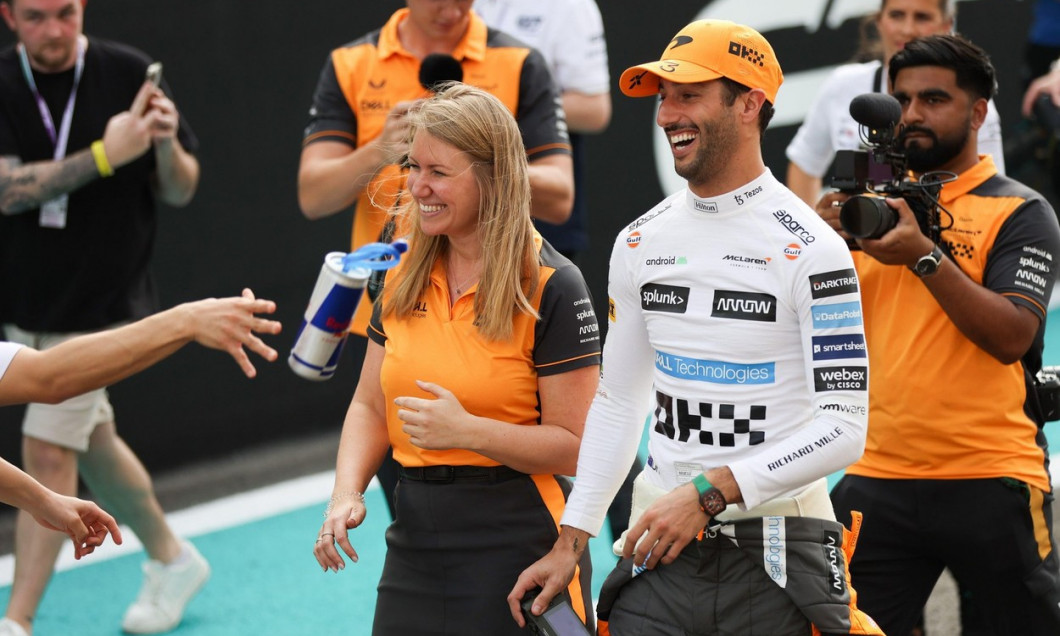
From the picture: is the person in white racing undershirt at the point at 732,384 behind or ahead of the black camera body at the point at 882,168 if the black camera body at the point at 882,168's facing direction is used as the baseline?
ahead

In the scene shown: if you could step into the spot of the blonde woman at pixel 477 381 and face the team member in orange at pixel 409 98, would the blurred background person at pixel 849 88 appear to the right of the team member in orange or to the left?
right

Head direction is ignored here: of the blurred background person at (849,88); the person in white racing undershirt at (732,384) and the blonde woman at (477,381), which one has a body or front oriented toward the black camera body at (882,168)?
the blurred background person

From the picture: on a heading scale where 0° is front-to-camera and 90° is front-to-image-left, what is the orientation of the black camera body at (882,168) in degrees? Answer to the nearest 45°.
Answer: approximately 45°

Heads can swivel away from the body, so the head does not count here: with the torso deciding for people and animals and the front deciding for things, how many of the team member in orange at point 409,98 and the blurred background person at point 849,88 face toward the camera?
2

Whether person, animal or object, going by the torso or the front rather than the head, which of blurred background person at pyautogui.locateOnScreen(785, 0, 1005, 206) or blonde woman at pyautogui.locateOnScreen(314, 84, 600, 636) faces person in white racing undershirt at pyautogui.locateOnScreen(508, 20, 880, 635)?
the blurred background person

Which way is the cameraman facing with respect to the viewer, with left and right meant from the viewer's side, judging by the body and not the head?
facing the viewer and to the left of the viewer

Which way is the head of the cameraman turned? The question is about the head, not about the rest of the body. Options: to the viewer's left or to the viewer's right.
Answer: to the viewer's left

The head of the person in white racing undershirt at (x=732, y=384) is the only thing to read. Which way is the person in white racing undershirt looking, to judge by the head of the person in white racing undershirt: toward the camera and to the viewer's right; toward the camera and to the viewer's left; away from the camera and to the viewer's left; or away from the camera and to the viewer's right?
toward the camera and to the viewer's left

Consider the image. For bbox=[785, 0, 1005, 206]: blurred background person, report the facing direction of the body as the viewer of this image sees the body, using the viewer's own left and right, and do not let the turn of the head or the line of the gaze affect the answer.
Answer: facing the viewer

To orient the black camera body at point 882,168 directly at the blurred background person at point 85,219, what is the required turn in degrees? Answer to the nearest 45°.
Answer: approximately 45° to its right
